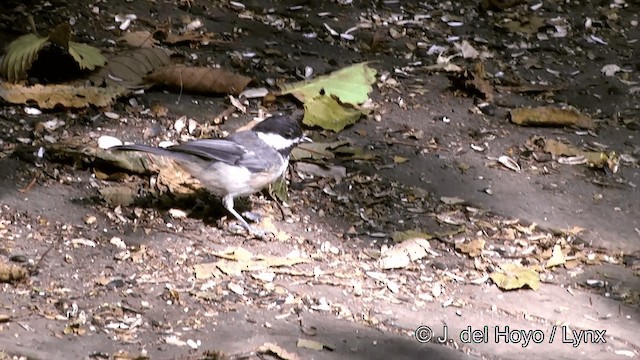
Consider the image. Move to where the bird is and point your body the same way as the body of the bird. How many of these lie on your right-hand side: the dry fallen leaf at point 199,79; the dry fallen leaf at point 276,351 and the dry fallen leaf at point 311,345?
2

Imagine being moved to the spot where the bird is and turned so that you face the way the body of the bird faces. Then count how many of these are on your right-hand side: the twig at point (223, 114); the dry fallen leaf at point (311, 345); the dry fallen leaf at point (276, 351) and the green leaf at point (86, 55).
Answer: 2

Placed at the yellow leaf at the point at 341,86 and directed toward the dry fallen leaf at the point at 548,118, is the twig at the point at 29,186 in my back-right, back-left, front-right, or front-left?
back-right

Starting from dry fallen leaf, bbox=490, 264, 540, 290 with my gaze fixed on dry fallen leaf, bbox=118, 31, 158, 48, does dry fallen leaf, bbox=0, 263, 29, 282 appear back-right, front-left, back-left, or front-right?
front-left

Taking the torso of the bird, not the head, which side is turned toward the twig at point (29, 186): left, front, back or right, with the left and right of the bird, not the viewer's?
back

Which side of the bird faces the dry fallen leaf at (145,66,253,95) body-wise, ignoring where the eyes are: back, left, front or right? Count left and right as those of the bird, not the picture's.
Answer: left

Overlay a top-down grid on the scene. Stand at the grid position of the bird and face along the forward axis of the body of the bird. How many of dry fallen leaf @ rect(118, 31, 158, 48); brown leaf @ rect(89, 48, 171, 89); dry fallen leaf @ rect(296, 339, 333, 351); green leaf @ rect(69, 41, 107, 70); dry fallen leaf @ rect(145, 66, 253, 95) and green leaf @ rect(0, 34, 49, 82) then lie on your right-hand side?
1

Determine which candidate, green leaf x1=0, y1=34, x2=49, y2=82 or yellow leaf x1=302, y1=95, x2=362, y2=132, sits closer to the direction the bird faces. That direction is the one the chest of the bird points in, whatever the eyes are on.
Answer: the yellow leaf

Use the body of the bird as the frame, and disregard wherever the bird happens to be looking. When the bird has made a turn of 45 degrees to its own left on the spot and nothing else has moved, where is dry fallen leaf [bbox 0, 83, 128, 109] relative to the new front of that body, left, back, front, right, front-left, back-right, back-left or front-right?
left

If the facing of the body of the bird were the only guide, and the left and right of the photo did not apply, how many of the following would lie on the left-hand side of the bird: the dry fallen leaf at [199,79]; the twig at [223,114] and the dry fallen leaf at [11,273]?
2

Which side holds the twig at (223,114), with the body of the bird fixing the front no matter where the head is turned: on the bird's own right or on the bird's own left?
on the bird's own left

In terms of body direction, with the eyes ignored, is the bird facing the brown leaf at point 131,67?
no

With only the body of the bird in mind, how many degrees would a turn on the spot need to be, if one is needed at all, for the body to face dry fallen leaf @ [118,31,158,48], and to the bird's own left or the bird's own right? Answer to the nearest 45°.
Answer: approximately 90° to the bird's own left

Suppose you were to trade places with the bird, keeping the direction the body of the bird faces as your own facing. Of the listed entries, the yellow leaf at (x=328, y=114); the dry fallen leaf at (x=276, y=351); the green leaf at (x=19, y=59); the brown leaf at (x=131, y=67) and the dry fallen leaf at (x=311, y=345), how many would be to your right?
2

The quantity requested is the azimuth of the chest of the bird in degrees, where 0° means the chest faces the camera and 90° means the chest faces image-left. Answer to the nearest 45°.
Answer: approximately 270°

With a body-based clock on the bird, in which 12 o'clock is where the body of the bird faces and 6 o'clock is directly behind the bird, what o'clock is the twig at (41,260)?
The twig is roughly at 5 o'clock from the bird.

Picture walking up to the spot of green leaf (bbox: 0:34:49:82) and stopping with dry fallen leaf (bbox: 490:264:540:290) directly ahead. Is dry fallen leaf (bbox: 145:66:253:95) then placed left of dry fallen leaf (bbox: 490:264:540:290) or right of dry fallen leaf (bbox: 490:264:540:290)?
left

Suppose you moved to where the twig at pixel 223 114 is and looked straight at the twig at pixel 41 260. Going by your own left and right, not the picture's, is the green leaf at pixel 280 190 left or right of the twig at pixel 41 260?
left

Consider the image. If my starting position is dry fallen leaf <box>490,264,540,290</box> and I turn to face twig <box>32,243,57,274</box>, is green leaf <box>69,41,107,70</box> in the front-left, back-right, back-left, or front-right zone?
front-right

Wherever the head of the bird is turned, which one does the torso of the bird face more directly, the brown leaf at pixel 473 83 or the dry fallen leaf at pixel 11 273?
the brown leaf

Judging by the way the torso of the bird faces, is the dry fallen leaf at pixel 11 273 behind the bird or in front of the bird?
behind
